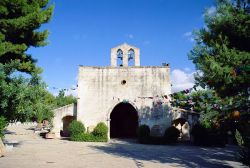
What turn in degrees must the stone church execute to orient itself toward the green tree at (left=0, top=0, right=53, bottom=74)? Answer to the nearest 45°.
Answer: approximately 45° to its right

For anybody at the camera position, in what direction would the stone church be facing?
facing the viewer

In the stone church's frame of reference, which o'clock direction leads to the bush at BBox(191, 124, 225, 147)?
The bush is roughly at 10 o'clock from the stone church.

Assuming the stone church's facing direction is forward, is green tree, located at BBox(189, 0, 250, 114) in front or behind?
in front

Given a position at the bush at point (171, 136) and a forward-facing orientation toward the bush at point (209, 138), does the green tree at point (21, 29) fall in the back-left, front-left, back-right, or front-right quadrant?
back-right

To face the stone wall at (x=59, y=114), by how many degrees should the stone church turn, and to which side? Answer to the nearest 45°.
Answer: approximately 90° to its right

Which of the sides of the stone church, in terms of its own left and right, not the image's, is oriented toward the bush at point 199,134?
left
